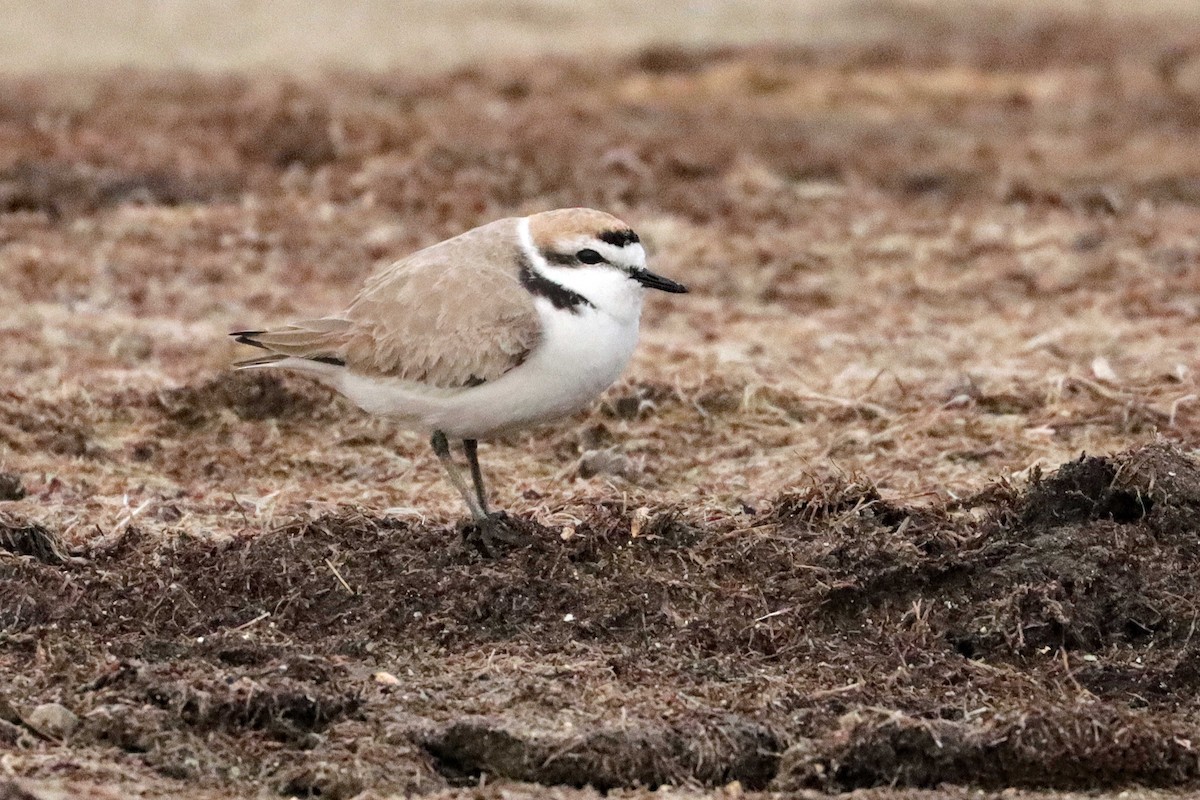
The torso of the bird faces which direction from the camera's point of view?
to the viewer's right

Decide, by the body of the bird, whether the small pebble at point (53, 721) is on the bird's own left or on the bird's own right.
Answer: on the bird's own right
